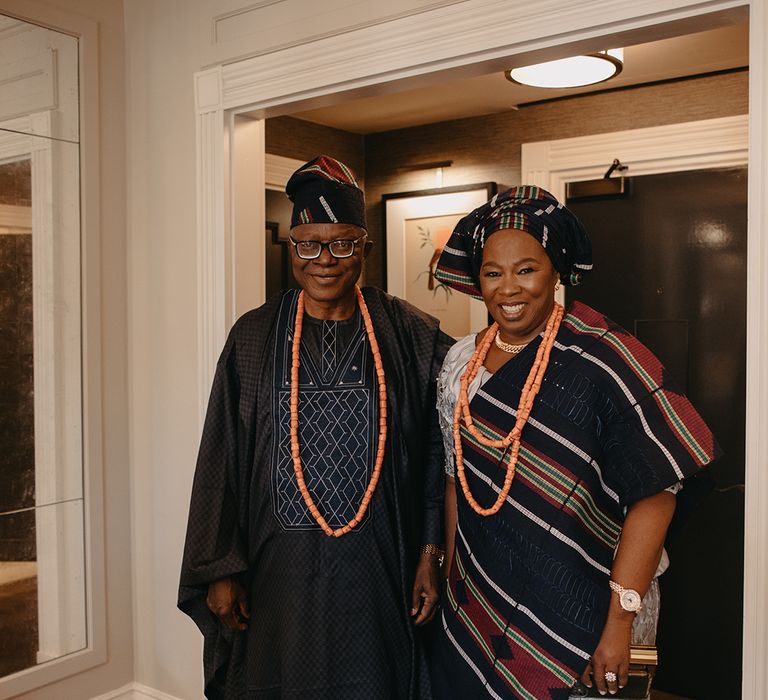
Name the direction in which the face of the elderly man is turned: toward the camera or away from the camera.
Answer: toward the camera

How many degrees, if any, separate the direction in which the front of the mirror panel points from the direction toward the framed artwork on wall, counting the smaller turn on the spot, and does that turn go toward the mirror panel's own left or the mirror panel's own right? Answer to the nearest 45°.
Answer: approximately 90° to the mirror panel's own left

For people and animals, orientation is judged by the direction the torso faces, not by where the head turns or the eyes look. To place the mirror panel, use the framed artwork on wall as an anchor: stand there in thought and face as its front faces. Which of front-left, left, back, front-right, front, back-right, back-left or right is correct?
front

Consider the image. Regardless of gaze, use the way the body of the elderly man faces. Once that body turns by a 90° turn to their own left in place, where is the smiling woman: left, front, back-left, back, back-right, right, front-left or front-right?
front-right

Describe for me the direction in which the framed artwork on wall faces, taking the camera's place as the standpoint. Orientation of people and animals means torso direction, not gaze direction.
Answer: facing the viewer and to the left of the viewer

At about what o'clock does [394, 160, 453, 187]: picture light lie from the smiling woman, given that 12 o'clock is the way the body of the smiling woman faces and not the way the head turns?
The picture light is roughly at 4 o'clock from the smiling woman.

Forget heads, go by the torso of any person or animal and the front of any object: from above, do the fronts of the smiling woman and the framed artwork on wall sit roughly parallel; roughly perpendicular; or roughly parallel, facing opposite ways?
roughly parallel

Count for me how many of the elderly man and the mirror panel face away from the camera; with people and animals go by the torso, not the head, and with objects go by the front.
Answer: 0

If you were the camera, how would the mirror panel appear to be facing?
facing the viewer and to the right of the viewer

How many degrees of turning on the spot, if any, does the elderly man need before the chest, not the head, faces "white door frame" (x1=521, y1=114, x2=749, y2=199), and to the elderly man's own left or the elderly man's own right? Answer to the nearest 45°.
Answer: approximately 135° to the elderly man's own left

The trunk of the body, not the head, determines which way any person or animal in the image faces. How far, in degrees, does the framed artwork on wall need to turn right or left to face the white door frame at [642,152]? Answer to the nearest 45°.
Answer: approximately 90° to its left

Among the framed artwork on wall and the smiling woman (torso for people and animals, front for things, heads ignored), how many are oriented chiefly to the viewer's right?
0

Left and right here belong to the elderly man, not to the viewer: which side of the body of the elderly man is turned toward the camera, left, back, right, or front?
front

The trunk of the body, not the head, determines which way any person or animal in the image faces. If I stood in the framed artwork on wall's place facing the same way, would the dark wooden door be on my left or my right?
on my left
